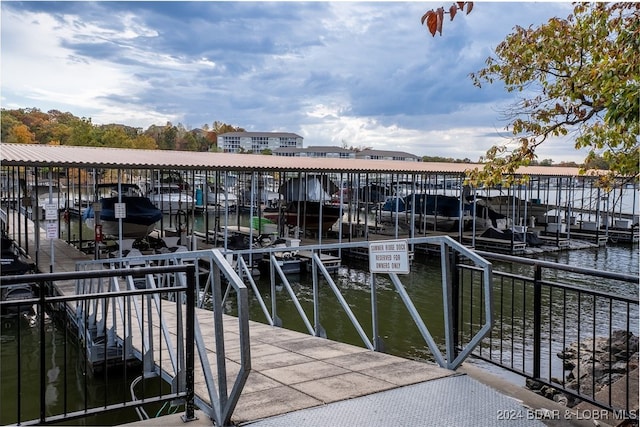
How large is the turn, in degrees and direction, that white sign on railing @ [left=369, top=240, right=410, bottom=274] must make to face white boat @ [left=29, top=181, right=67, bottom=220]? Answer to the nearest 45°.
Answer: approximately 135° to its right

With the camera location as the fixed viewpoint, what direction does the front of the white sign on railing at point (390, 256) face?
facing the viewer

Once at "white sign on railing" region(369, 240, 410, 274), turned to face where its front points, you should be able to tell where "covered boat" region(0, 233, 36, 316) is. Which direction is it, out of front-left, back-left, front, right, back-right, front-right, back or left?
back-right

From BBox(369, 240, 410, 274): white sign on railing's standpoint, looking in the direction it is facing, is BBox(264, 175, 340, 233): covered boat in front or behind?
behind

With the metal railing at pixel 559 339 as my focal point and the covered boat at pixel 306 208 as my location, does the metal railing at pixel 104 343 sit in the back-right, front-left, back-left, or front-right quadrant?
front-right

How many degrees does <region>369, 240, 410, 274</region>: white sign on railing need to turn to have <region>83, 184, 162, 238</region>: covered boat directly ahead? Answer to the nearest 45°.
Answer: approximately 135° to its right
